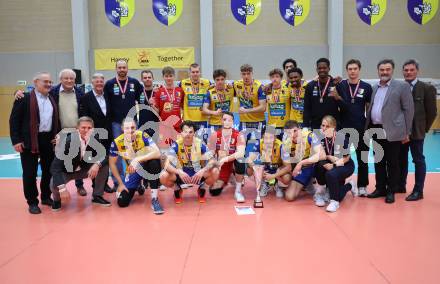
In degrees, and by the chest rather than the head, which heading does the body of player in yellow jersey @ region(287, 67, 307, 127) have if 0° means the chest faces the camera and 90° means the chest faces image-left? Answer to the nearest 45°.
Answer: approximately 0°

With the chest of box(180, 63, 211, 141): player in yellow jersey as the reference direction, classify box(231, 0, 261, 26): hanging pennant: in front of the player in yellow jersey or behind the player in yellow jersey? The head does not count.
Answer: behind

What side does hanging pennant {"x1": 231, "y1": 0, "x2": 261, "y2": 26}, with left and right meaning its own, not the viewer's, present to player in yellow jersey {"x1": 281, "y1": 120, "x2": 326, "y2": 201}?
front

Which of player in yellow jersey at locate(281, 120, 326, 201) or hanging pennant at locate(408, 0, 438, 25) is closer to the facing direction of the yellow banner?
the player in yellow jersey

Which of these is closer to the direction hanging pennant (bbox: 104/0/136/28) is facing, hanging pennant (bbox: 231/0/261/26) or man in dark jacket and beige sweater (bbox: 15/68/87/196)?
the man in dark jacket and beige sweater

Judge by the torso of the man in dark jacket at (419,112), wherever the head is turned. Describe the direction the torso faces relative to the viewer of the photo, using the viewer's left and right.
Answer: facing the viewer and to the left of the viewer

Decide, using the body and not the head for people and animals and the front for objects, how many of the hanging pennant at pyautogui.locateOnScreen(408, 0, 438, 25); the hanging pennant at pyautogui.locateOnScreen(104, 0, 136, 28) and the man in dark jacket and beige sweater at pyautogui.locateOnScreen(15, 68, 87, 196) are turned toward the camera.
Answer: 3

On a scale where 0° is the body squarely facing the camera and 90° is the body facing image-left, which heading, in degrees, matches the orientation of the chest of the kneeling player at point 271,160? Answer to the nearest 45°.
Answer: approximately 0°

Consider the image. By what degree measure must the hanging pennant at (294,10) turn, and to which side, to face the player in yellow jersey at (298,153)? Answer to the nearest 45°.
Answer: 0° — it already faces them

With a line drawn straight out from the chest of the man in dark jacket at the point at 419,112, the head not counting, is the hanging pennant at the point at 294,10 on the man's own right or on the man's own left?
on the man's own right

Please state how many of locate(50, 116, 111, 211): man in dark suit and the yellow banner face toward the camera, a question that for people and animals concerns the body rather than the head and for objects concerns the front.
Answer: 2
